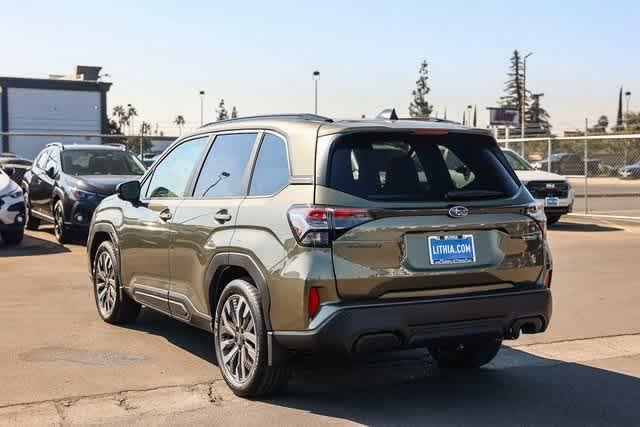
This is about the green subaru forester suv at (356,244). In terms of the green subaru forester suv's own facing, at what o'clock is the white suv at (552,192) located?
The white suv is roughly at 2 o'clock from the green subaru forester suv.

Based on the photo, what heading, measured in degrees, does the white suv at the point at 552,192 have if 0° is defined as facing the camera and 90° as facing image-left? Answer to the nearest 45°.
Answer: approximately 315°

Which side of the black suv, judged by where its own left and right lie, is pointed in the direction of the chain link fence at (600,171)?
left

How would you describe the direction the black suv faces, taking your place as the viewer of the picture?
facing the viewer and to the right of the viewer

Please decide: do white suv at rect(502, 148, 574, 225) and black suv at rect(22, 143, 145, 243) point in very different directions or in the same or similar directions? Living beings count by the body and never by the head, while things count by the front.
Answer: same or similar directions

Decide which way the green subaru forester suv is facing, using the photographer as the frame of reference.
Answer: facing away from the viewer and to the left of the viewer

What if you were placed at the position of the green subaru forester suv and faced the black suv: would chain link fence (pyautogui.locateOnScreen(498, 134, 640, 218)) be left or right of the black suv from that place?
right

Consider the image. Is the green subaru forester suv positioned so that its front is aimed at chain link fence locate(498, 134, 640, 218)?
no

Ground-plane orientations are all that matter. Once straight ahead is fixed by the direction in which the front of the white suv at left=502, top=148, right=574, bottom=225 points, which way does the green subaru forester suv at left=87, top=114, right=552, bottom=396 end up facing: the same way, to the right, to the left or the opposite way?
the opposite way

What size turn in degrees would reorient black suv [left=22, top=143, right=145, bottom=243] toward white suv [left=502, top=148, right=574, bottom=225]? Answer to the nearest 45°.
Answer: approximately 45° to its left

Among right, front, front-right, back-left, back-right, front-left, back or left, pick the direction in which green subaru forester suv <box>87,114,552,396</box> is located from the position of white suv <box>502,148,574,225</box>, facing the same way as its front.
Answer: front-right

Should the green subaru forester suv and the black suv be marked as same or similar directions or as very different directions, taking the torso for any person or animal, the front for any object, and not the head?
very different directions

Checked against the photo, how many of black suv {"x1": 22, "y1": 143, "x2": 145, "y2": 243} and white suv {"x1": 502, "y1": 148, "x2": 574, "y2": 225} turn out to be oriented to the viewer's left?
0

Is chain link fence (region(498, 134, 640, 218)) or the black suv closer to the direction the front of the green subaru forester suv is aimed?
the black suv

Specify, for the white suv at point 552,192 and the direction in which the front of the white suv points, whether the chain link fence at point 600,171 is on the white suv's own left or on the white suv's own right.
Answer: on the white suv's own left

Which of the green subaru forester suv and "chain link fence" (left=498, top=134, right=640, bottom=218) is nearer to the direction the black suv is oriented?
the green subaru forester suv
